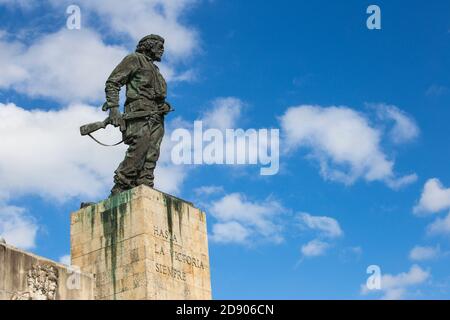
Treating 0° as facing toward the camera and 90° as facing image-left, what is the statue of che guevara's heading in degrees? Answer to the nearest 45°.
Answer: approximately 315°

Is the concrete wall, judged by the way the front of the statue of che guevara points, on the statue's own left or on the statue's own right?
on the statue's own right
